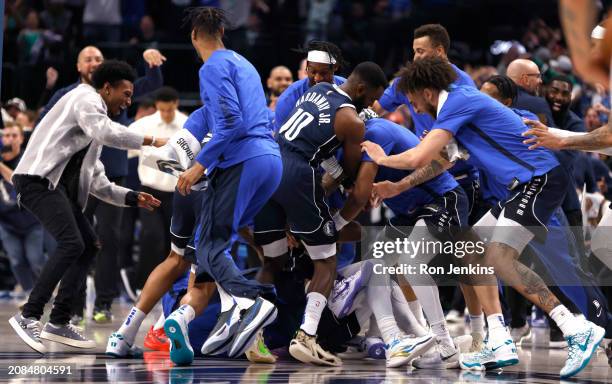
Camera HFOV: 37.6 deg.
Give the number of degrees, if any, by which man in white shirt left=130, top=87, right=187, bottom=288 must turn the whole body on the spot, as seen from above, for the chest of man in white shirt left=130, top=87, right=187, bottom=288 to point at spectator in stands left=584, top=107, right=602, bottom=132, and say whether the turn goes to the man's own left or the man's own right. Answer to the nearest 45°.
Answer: approximately 90° to the man's own left

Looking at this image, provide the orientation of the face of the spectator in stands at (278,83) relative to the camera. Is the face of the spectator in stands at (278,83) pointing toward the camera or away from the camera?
toward the camera

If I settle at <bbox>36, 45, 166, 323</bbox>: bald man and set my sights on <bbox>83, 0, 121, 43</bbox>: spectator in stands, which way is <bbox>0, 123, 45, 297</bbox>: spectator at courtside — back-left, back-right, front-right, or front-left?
front-left

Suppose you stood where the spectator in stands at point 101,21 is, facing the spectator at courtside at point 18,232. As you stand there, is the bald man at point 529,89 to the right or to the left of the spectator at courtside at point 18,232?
left

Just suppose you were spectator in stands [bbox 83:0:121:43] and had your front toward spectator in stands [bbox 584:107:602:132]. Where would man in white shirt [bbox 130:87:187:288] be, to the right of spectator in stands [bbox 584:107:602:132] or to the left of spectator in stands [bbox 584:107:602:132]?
right

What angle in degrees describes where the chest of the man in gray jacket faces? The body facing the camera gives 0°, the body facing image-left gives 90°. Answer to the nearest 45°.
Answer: approximately 270°

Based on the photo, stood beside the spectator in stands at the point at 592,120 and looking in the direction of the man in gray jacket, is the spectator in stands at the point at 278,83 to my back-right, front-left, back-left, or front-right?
front-right

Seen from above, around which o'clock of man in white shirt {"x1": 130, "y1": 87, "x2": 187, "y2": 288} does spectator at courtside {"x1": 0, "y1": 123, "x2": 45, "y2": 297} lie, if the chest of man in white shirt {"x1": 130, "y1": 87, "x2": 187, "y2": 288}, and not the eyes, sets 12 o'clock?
spectator at courtside {"x1": 0, "y1": 123, "x2": 45, "y2": 297} is roughly at 4 o'clock from man in white shirt {"x1": 130, "y1": 87, "x2": 187, "y2": 288}.

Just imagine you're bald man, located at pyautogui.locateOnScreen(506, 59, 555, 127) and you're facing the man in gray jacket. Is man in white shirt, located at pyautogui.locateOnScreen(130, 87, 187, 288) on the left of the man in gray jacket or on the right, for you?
right

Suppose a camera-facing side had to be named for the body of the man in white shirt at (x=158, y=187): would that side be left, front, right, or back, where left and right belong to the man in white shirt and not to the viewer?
front
